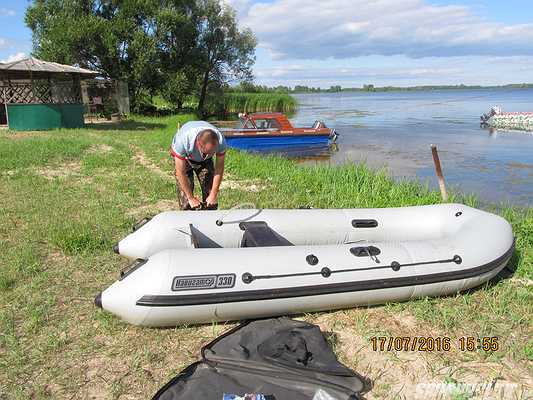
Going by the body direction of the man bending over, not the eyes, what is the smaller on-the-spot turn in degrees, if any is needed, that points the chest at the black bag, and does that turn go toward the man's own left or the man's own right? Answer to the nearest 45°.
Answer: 0° — they already face it

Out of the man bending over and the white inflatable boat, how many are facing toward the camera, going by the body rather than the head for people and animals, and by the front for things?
1

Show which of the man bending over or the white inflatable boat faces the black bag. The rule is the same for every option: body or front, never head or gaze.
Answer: the man bending over

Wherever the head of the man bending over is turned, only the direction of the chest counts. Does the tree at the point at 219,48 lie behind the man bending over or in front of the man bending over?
behind

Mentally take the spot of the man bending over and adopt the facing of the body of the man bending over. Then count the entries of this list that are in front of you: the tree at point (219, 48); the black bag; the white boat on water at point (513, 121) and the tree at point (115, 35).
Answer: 1

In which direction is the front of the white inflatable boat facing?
to the viewer's right

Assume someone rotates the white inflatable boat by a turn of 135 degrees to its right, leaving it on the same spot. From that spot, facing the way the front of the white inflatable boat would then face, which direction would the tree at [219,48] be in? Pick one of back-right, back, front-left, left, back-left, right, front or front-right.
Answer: back-right

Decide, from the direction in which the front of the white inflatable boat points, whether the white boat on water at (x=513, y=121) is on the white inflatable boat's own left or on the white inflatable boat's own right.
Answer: on the white inflatable boat's own left

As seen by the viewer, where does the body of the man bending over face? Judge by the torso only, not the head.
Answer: toward the camera

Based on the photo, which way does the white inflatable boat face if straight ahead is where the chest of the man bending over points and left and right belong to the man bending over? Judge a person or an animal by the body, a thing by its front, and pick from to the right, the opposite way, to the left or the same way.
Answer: to the left

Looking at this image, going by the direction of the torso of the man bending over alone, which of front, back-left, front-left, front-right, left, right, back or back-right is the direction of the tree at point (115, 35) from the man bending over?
back

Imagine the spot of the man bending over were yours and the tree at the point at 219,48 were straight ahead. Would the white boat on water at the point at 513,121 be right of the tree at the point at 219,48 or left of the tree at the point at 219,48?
right
